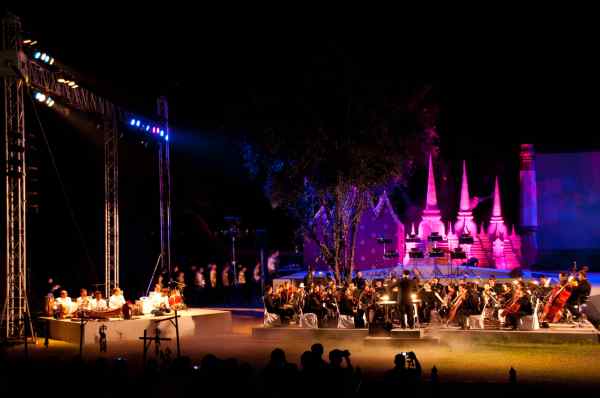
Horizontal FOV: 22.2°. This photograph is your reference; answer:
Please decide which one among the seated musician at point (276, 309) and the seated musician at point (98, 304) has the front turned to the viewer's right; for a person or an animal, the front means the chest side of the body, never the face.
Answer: the seated musician at point (276, 309)

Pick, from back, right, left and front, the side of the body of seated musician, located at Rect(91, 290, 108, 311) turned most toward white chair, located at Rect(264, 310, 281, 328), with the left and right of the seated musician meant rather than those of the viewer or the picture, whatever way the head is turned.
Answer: left

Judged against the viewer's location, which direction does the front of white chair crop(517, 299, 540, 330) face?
facing to the left of the viewer

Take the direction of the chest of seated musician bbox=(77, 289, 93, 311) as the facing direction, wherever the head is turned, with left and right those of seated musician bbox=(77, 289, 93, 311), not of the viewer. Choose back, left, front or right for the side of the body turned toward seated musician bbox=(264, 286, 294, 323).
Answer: left

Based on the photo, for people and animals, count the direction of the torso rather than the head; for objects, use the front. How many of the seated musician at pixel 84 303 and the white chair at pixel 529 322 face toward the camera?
1

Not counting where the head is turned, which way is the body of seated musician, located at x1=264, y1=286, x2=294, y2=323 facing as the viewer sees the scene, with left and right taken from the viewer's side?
facing to the right of the viewer

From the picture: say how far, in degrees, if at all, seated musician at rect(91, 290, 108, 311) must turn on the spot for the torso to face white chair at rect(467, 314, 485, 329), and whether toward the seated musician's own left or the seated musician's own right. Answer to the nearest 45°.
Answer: approximately 45° to the seated musician's own left
